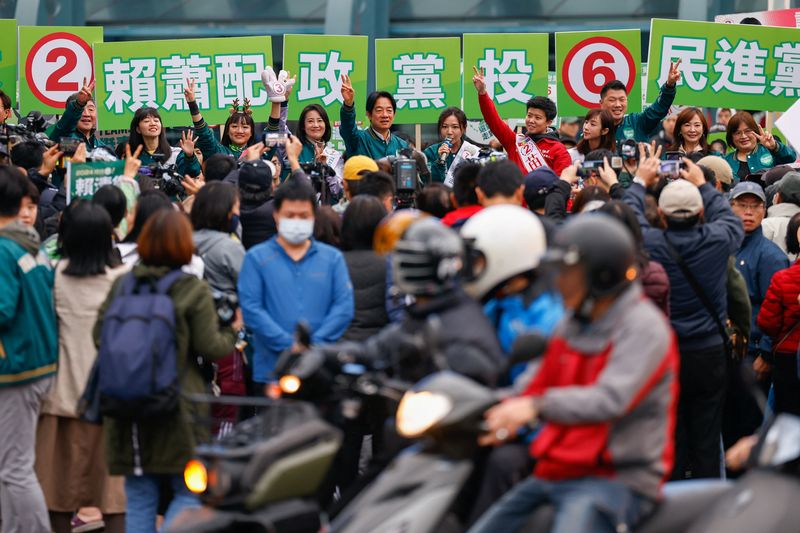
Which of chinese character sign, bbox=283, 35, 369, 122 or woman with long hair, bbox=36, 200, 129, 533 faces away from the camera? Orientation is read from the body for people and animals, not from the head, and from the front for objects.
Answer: the woman with long hair

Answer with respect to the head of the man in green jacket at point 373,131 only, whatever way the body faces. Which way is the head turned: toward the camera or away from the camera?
toward the camera

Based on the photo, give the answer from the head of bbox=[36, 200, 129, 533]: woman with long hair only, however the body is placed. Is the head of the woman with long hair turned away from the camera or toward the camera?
away from the camera

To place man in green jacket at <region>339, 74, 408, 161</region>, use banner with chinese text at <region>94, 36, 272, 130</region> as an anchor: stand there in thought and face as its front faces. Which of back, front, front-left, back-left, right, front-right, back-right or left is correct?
front-left

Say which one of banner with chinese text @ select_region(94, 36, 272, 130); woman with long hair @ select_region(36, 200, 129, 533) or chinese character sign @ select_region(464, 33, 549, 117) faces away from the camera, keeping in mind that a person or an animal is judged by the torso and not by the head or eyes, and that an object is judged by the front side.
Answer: the woman with long hair

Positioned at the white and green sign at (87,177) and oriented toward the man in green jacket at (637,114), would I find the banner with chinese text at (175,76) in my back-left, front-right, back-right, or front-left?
front-left

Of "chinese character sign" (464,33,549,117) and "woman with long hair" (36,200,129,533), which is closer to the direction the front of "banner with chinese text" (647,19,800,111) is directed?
the woman with long hair

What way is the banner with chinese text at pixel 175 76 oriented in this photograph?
toward the camera

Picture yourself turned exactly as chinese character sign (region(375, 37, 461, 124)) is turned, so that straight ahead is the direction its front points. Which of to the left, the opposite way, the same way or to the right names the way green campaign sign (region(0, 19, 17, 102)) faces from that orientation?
the same way

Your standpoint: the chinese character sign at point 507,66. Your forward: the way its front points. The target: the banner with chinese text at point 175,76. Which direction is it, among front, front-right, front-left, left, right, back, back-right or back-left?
right

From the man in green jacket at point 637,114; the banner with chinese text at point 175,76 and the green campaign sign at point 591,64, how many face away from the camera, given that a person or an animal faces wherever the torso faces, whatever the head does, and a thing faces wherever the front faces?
0

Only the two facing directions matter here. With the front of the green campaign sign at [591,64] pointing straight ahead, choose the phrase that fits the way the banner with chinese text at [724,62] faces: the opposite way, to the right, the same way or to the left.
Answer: the same way

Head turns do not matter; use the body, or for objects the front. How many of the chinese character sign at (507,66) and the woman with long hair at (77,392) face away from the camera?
1

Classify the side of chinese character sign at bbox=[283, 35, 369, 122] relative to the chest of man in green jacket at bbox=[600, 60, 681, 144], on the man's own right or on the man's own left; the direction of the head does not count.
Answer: on the man's own right

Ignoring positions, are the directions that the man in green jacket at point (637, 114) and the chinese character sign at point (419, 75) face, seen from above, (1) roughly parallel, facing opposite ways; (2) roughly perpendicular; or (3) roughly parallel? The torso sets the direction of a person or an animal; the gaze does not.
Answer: roughly parallel

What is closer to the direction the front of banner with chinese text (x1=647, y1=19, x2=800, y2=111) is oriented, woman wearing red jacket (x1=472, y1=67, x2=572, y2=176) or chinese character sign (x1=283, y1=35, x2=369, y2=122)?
the woman wearing red jacket
